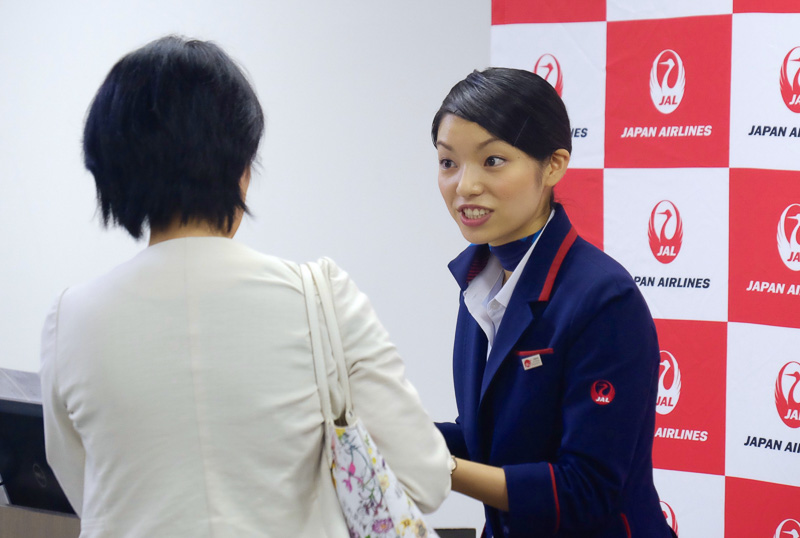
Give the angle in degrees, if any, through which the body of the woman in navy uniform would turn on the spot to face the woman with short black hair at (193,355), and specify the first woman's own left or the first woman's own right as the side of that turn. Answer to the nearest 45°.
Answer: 0° — they already face them

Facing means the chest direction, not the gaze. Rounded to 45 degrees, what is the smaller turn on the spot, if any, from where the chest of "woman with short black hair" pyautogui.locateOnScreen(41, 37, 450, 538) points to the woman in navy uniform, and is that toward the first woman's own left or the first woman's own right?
approximately 45° to the first woman's own right

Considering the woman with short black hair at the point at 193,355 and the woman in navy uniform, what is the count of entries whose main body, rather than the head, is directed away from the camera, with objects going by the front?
1

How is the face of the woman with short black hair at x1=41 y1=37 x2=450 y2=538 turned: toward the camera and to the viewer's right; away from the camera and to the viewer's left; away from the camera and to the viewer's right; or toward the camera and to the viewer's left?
away from the camera and to the viewer's right

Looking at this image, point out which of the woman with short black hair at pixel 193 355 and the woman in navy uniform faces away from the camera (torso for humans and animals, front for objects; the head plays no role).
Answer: the woman with short black hair

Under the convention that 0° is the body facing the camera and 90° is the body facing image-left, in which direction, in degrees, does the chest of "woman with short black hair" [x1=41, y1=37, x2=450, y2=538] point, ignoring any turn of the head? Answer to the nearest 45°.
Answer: approximately 180°
